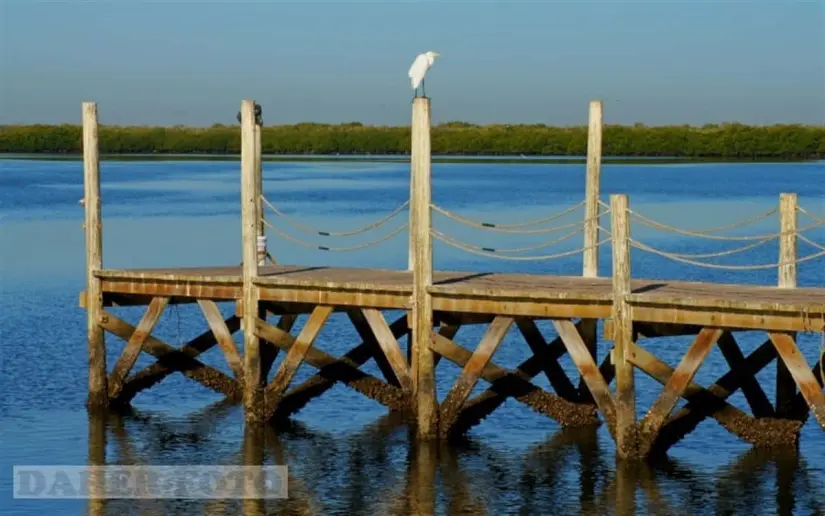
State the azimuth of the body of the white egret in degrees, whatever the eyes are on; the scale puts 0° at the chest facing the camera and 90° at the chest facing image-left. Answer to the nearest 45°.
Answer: approximately 270°
